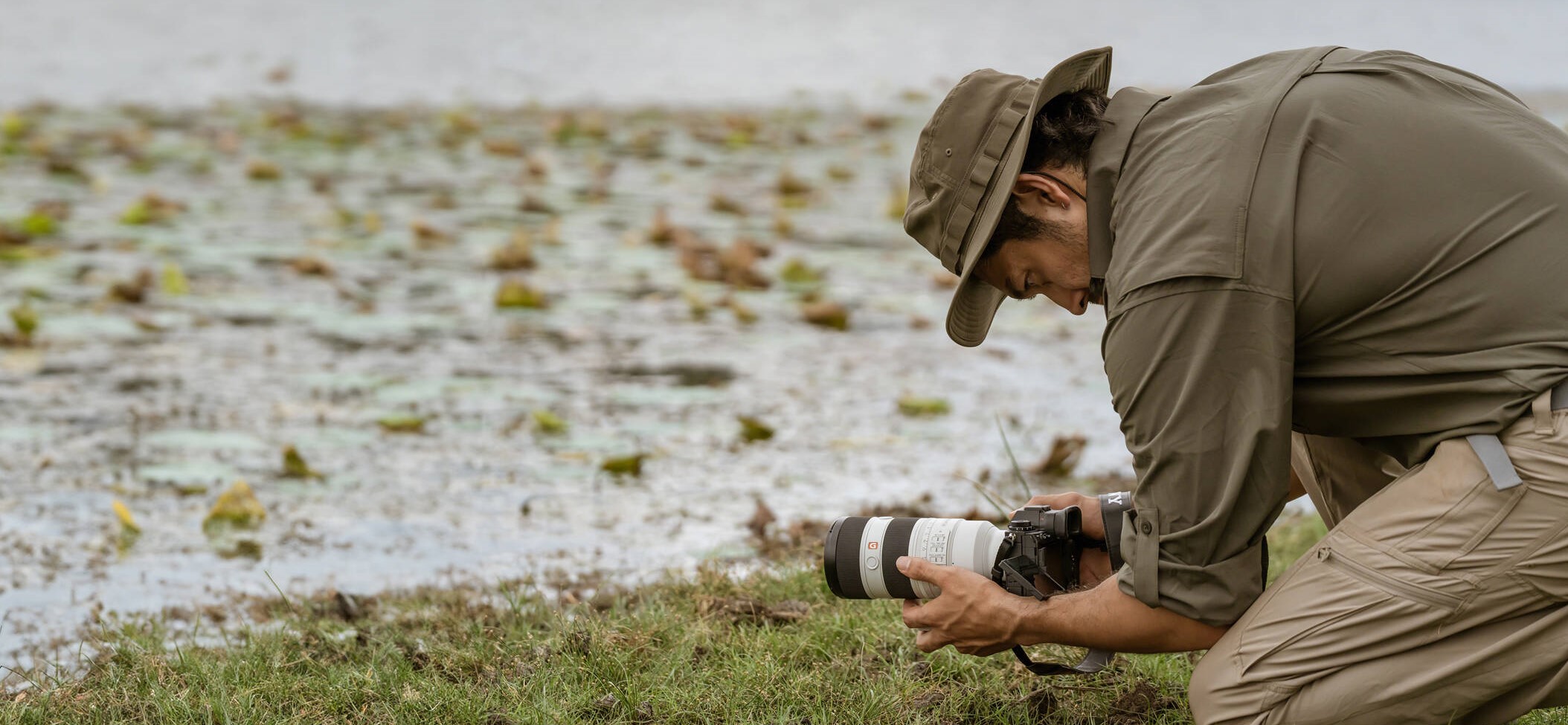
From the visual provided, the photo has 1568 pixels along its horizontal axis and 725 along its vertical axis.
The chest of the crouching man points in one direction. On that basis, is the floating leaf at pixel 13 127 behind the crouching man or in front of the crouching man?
in front

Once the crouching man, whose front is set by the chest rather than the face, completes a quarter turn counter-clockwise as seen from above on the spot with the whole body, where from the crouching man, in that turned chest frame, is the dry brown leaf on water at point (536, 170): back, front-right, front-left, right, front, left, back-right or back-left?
back-right

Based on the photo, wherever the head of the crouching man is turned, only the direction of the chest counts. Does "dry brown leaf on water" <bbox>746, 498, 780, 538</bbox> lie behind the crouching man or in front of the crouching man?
in front

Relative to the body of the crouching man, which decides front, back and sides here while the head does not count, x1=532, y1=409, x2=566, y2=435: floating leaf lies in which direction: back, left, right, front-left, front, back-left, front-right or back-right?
front-right

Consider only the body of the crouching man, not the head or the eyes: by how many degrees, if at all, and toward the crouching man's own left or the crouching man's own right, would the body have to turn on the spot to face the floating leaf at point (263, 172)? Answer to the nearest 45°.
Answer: approximately 45° to the crouching man's own right

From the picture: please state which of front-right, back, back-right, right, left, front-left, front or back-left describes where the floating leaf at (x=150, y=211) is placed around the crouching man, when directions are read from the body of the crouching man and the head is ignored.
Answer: front-right

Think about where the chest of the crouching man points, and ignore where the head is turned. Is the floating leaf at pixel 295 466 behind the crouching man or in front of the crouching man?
in front

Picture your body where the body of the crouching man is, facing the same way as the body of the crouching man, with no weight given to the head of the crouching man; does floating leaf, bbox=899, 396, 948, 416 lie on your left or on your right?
on your right

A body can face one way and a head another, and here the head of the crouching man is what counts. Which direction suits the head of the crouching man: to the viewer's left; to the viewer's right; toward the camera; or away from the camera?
to the viewer's left

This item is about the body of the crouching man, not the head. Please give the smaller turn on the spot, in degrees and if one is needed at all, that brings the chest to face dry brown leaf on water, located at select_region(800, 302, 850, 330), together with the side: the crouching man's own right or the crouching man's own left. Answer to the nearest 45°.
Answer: approximately 45° to the crouching man's own right

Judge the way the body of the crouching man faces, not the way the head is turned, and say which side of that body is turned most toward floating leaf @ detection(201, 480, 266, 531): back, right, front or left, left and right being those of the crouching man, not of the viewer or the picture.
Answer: front

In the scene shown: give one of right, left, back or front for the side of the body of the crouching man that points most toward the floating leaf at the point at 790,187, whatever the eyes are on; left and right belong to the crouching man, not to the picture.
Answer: right

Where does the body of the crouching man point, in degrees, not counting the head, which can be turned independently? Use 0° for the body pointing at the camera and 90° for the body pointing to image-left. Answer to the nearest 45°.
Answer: approximately 90°

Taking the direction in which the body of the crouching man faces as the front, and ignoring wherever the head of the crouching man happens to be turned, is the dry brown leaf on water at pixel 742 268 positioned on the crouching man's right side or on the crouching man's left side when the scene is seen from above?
on the crouching man's right side
